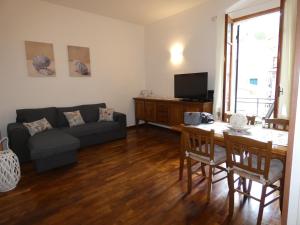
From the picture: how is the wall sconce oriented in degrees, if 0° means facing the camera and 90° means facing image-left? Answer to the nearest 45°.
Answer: approximately 45°

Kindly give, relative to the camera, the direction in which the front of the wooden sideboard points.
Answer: facing the viewer and to the left of the viewer

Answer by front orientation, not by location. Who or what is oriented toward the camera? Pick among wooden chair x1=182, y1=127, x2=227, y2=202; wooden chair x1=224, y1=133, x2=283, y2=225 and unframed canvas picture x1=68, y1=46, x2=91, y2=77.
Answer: the unframed canvas picture

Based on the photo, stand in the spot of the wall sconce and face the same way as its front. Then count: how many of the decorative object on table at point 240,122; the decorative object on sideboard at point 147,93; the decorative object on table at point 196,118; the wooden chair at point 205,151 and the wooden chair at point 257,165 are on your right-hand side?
1

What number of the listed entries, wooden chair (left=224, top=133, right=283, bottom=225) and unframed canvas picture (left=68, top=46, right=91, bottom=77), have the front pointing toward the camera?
1

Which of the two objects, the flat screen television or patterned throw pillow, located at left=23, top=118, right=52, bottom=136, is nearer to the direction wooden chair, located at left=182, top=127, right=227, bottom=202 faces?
the flat screen television

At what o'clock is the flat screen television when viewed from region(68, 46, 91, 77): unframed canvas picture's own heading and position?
The flat screen television is roughly at 10 o'clock from the unframed canvas picture.

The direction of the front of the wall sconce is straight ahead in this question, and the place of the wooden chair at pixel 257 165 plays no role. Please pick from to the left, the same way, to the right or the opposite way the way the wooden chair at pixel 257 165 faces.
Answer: the opposite way

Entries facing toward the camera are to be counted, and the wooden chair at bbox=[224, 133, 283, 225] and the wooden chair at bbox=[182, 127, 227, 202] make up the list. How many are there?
0

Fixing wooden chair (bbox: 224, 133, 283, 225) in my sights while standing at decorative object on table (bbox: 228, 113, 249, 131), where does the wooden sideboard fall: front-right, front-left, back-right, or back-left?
back-right

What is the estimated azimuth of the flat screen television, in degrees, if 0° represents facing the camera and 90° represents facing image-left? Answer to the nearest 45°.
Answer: approximately 45°

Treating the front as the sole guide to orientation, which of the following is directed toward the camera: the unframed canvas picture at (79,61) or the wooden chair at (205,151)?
the unframed canvas picture

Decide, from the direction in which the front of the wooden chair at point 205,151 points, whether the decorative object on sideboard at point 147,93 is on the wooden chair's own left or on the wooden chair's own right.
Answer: on the wooden chair's own left

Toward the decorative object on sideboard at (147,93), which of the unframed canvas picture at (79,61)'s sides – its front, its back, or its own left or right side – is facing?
left

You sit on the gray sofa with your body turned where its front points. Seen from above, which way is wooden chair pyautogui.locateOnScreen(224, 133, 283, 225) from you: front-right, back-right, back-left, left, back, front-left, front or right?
front

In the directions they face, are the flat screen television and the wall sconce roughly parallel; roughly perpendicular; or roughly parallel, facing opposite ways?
roughly parallel
